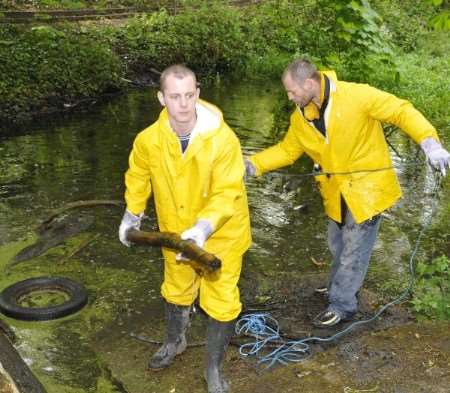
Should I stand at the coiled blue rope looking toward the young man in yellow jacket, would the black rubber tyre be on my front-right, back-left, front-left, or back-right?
front-right

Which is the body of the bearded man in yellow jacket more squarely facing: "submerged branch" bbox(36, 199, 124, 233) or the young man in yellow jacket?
the young man in yellow jacket

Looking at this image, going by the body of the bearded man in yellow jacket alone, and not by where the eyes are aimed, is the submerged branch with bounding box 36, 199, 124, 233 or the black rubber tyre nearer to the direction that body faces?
the black rubber tyre

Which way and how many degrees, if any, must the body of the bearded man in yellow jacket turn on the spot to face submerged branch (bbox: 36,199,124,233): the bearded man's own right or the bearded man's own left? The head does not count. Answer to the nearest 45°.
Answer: approximately 90° to the bearded man's own right

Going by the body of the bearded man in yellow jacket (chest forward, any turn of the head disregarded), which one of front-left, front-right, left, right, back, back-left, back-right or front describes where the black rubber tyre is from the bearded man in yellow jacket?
front-right

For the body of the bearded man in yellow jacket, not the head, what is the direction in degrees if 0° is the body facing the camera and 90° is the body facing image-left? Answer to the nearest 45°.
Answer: approximately 45°

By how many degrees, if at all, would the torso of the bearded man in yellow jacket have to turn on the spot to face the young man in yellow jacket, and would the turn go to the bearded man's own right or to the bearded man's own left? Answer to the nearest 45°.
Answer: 0° — they already face them

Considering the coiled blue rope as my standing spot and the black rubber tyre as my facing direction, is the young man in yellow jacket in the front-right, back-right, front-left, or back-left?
front-left

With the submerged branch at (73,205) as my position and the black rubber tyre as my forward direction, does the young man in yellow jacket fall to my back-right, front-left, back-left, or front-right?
front-left
